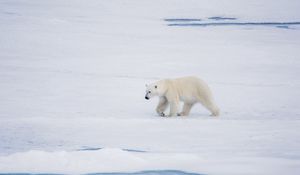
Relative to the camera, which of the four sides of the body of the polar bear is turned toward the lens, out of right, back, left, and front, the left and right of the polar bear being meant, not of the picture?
left
